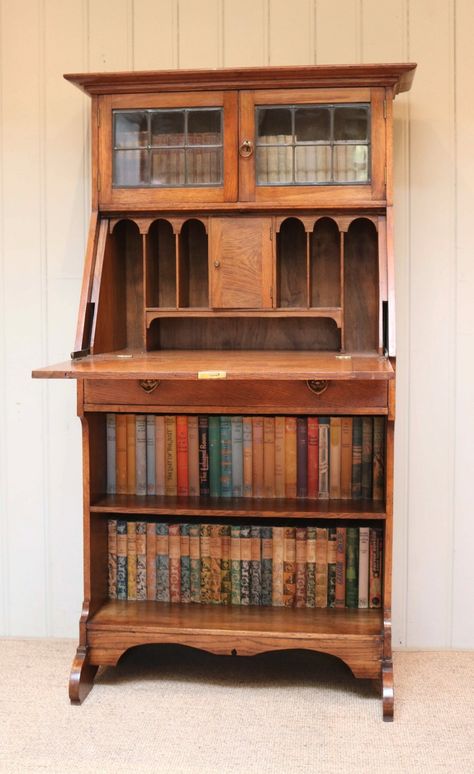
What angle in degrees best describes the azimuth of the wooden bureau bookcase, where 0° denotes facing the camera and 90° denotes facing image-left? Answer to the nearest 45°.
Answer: approximately 0°
